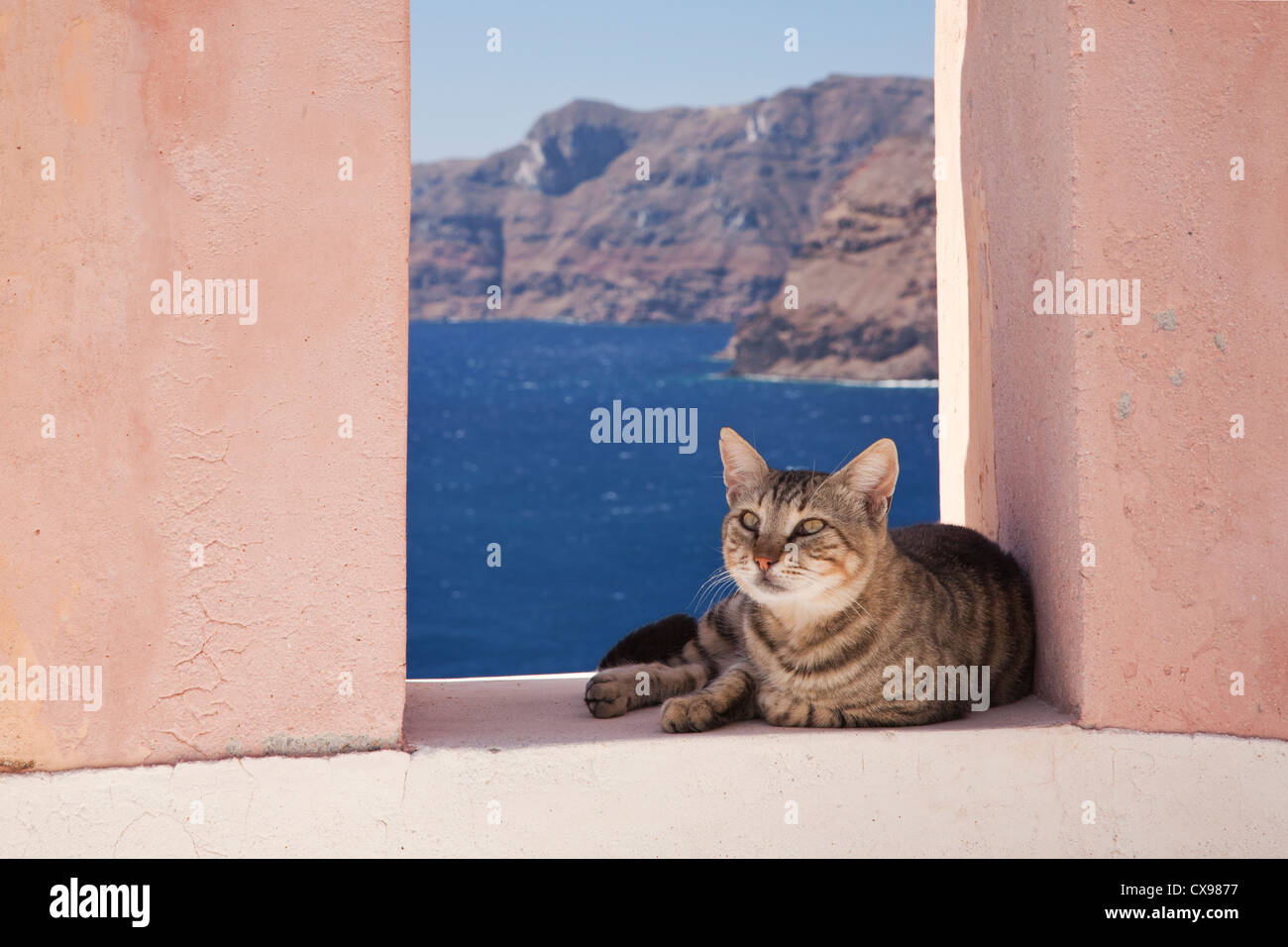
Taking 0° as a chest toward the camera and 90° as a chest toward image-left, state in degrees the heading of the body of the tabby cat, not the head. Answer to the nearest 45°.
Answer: approximately 45°
